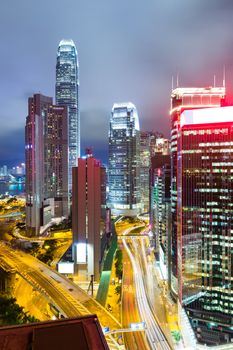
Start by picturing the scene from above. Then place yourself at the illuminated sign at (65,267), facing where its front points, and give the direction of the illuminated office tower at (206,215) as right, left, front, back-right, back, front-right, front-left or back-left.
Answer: front-left

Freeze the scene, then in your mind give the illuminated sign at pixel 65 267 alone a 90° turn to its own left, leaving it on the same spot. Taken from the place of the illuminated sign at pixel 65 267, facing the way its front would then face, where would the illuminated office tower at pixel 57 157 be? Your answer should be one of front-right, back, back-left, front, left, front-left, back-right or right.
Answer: left

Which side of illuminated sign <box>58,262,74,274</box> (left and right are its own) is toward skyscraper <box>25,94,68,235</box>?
back

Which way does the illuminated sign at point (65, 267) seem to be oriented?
toward the camera

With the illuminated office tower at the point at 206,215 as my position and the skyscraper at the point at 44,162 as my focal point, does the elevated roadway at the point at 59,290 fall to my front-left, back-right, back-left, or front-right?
front-left

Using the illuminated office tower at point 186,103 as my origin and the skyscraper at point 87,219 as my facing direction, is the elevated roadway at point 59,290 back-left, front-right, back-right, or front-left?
front-left
